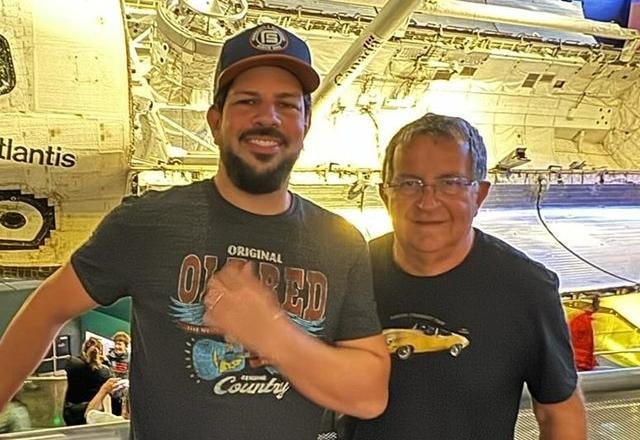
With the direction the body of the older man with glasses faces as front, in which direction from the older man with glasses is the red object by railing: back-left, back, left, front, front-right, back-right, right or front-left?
back

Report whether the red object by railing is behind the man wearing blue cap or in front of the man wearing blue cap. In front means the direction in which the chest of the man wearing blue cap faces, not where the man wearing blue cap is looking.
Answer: behind

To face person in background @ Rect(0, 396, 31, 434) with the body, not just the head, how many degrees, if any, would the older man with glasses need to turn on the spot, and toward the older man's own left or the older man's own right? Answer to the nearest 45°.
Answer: approximately 135° to the older man's own right

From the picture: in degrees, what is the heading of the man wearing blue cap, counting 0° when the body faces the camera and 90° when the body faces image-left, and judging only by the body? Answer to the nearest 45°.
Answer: approximately 0°

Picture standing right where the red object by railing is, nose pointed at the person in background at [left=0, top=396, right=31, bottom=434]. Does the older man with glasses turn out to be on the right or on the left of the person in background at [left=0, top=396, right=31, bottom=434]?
left

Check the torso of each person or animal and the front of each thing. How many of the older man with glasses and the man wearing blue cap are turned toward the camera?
2
